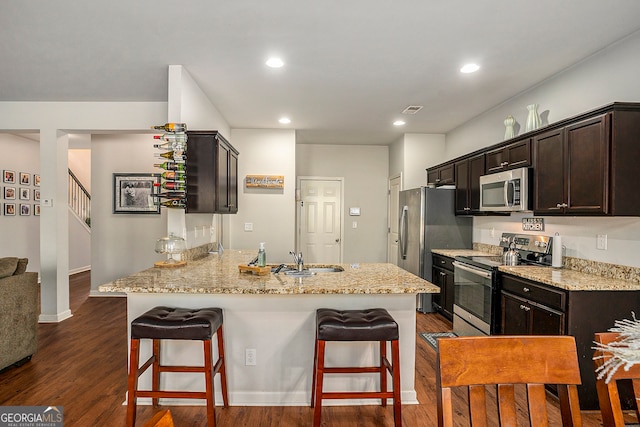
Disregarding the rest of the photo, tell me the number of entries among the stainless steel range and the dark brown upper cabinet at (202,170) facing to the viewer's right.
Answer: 1

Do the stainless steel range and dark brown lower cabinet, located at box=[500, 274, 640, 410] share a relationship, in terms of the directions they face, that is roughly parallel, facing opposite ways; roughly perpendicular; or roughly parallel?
roughly parallel

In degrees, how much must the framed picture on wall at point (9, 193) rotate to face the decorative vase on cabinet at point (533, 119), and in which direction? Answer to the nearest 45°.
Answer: approximately 45° to its left

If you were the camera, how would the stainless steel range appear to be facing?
facing the viewer and to the left of the viewer

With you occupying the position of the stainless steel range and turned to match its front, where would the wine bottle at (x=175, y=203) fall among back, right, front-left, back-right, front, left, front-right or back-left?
front

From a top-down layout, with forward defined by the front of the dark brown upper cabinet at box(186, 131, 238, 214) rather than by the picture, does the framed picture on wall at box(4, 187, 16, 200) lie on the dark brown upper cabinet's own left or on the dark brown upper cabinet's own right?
on the dark brown upper cabinet's own left

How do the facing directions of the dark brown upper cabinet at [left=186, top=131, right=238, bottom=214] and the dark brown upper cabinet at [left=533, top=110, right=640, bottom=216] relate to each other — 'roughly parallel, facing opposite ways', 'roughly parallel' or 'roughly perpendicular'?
roughly parallel, facing opposite ways

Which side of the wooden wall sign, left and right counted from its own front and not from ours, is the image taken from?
front

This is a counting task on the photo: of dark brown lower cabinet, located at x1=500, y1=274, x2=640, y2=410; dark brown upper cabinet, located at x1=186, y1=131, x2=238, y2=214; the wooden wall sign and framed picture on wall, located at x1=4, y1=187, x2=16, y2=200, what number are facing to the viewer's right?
1

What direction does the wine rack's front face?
toward the camera

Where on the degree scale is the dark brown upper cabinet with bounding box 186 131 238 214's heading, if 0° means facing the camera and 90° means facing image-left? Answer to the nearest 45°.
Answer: approximately 270°

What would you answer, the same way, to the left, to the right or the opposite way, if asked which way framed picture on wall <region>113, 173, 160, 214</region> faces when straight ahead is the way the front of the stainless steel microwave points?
to the left

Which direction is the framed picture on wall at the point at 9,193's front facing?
toward the camera

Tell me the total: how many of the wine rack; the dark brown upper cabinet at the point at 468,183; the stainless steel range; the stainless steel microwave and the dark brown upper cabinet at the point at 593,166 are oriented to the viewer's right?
0

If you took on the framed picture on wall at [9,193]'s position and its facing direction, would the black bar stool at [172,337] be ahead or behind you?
ahead

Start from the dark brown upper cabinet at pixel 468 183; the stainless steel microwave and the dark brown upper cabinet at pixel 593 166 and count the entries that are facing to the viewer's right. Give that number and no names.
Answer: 0

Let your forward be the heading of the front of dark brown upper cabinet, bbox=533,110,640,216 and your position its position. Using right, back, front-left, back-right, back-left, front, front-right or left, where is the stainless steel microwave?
right
